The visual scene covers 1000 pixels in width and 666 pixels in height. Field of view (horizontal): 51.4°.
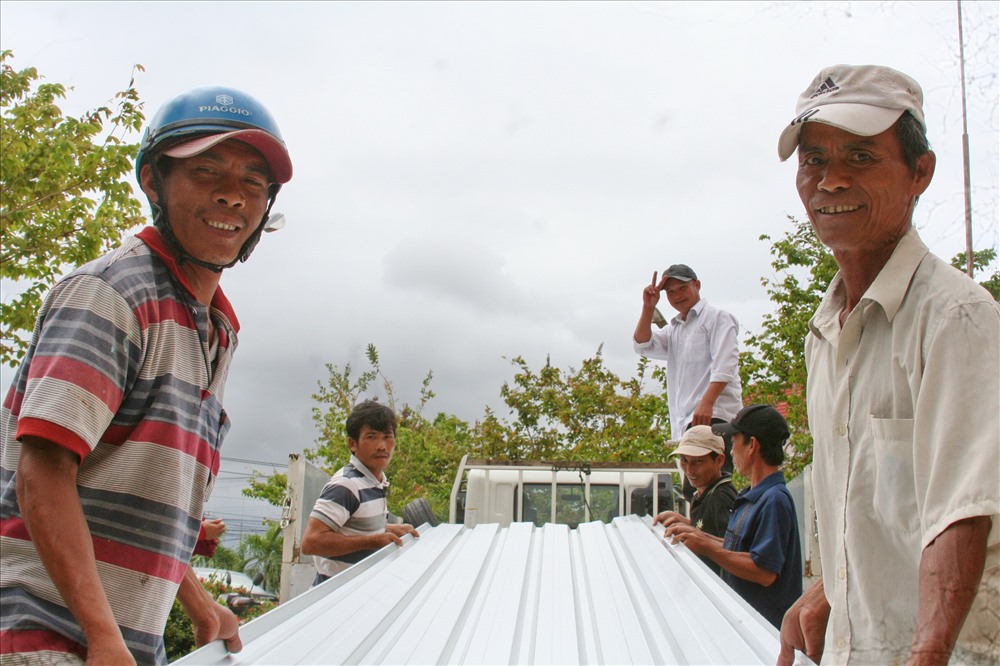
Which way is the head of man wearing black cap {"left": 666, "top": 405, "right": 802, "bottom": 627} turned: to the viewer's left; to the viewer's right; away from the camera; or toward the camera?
to the viewer's left

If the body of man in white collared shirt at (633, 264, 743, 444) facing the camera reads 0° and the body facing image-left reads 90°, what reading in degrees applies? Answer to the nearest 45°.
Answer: approximately 45°

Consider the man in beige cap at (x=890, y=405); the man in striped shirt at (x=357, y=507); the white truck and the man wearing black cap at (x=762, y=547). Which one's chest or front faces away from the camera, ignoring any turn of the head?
the white truck

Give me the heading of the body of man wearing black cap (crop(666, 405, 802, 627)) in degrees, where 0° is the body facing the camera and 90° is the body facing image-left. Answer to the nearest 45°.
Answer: approximately 90°

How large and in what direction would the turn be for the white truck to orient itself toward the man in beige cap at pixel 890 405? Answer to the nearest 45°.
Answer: approximately 180°

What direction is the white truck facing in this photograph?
away from the camera

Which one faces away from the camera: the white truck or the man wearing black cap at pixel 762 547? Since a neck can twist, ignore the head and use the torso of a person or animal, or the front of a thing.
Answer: the white truck

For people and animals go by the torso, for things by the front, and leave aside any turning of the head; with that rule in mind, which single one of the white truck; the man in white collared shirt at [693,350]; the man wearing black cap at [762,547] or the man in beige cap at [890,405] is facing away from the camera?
the white truck

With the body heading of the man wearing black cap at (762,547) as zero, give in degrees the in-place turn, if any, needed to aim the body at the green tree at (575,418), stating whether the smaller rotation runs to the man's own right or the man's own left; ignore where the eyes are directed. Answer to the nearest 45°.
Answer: approximately 90° to the man's own right

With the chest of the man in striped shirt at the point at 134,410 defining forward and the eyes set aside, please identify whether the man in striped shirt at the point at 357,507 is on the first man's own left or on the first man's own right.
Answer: on the first man's own left

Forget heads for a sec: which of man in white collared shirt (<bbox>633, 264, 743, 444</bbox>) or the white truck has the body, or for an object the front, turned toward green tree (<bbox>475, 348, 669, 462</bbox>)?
the white truck
